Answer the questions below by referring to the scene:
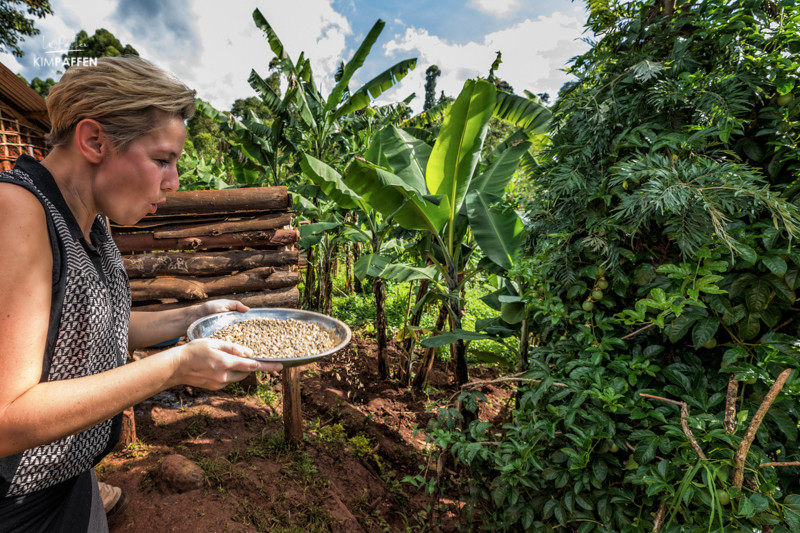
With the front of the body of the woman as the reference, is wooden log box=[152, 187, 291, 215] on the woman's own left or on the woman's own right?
on the woman's own left

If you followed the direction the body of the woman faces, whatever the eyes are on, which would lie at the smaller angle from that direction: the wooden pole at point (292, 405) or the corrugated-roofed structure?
the wooden pole

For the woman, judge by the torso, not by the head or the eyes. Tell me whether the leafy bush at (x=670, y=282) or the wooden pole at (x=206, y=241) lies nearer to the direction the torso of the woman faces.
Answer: the leafy bush

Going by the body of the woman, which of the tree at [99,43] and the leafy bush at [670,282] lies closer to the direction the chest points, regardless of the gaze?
the leafy bush

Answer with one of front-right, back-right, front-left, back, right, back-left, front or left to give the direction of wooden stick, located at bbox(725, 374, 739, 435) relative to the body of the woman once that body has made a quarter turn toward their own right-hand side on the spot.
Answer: front-left

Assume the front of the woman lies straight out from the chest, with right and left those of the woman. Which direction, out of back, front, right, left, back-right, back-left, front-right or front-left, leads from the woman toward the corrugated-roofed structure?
left

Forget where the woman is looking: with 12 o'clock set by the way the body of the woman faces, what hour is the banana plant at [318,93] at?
The banana plant is roughly at 10 o'clock from the woman.

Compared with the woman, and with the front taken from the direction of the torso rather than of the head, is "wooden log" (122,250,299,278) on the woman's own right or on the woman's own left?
on the woman's own left

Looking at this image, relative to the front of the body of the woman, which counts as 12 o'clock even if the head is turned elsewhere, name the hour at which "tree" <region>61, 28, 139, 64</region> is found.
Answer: The tree is roughly at 9 o'clock from the woman.

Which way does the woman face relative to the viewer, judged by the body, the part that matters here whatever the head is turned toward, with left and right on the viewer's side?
facing to the right of the viewer

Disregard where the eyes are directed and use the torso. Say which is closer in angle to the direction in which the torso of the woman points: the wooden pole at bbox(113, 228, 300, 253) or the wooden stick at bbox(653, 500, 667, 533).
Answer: the wooden stick

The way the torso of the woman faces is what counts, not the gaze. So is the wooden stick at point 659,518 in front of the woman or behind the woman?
in front
